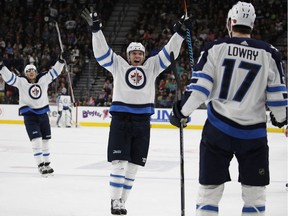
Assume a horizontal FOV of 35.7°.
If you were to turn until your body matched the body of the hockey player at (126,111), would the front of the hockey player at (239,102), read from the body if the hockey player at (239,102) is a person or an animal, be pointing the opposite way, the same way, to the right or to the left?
the opposite way

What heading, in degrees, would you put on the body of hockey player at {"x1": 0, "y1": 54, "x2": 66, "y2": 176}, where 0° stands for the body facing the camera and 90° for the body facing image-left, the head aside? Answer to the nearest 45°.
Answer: approximately 0°

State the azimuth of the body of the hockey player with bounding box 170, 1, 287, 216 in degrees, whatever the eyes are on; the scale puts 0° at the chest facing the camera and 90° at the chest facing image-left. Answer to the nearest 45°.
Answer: approximately 180°

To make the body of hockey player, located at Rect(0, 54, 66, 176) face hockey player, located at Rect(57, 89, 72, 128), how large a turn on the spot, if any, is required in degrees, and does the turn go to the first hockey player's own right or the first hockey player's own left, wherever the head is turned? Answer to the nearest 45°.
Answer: approximately 180°

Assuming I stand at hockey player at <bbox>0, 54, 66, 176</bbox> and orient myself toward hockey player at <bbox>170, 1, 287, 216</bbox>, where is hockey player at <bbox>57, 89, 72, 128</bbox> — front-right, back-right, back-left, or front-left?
back-left

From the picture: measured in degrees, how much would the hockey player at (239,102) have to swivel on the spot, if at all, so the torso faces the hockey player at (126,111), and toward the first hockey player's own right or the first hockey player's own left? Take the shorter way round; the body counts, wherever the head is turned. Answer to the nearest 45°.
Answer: approximately 45° to the first hockey player's own left

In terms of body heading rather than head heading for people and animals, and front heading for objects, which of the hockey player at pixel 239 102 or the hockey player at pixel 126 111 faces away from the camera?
the hockey player at pixel 239 102

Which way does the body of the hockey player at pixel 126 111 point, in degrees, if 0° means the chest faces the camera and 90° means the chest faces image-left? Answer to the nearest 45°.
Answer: approximately 0°

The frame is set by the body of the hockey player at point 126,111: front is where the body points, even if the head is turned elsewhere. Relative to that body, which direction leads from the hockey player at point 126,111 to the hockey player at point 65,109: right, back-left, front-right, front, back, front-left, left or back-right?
back
